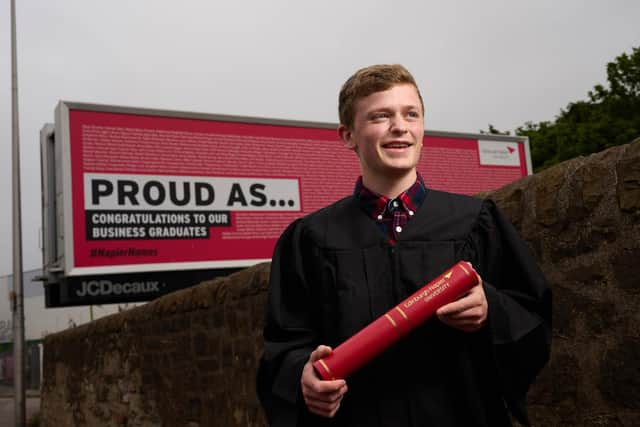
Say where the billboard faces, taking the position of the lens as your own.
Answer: facing the viewer and to the right of the viewer

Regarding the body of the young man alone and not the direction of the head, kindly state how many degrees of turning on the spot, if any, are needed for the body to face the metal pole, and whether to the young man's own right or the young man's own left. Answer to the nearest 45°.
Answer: approximately 135° to the young man's own right

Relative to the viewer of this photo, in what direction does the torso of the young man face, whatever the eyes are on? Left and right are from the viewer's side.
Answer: facing the viewer

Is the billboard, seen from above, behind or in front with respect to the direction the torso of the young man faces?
behind

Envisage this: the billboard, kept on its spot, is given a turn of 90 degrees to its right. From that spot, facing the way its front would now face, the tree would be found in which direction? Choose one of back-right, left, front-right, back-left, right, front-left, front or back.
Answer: back

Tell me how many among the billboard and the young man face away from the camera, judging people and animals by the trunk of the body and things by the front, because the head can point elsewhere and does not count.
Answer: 0

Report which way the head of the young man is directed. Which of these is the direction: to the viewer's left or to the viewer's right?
to the viewer's right
